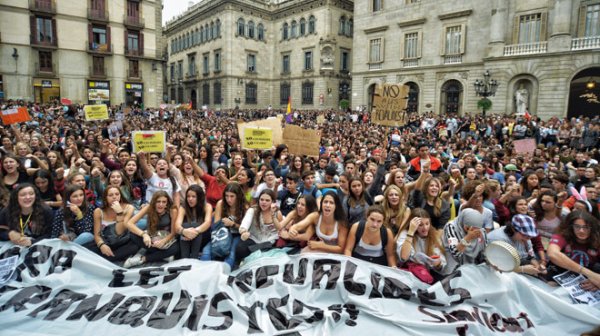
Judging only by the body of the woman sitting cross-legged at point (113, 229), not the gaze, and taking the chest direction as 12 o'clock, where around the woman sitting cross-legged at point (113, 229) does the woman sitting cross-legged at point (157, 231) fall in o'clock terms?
the woman sitting cross-legged at point (157, 231) is roughly at 10 o'clock from the woman sitting cross-legged at point (113, 229).

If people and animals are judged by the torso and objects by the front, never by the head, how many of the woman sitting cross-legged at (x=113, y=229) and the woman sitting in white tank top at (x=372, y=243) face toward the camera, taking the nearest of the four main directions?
2

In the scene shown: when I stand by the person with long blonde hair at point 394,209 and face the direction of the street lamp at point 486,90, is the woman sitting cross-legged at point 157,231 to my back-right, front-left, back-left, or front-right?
back-left

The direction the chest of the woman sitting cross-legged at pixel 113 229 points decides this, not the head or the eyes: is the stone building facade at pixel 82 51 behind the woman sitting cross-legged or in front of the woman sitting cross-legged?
behind

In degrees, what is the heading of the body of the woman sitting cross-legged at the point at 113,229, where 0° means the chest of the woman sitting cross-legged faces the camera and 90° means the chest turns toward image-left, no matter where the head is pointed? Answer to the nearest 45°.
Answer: approximately 0°

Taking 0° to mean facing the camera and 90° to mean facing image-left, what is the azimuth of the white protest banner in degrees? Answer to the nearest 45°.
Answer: approximately 0°

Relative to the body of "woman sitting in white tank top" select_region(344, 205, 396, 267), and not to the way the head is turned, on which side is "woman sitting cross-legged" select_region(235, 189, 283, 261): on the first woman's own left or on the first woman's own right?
on the first woman's own right

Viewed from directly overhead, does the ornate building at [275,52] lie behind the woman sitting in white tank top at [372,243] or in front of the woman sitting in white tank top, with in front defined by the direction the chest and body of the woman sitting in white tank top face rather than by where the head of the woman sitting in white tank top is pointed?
behind

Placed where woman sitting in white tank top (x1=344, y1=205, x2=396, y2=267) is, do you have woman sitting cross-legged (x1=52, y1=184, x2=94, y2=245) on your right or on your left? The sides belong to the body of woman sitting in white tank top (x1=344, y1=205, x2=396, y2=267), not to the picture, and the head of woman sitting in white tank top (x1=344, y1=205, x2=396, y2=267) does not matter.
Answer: on your right
